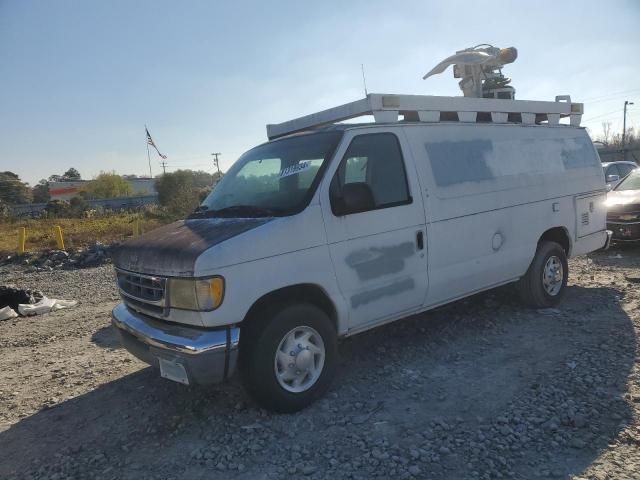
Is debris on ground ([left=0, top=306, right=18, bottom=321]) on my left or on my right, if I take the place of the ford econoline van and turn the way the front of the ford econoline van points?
on my right

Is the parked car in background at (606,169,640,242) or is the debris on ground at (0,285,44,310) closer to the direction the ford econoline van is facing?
the debris on ground

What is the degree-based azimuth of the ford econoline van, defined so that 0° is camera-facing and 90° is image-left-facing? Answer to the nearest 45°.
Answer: approximately 45°

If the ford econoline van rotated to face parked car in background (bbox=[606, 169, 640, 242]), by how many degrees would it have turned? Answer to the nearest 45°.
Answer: approximately 180°

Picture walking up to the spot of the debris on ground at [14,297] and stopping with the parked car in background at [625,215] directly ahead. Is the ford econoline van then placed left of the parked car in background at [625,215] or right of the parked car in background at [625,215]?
right

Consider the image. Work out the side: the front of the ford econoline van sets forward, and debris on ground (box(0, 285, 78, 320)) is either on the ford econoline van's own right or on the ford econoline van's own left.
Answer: on the ford econoline van's own right

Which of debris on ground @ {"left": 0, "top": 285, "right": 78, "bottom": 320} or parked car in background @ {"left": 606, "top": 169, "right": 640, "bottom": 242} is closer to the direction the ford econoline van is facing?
the debris on ground

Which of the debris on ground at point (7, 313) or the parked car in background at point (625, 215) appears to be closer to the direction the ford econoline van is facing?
the debris on ground

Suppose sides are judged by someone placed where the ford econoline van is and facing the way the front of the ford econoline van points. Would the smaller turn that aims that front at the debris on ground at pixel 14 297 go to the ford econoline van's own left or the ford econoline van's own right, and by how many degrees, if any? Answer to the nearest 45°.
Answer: approximately 90° to the ford econoline van's own right
